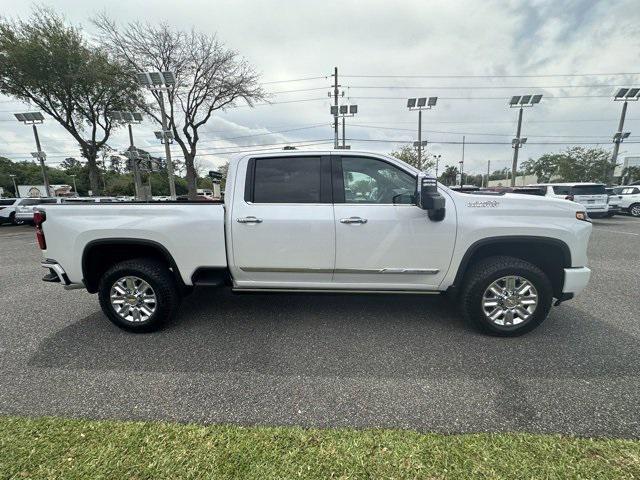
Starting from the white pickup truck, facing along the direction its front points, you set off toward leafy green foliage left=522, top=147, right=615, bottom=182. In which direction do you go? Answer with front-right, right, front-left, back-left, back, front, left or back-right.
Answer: front-left

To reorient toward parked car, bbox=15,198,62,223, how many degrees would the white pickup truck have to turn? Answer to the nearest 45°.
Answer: approximately 135° to its left

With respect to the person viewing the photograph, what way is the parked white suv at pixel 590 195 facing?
facing away from the viewer and to the left of the viewer

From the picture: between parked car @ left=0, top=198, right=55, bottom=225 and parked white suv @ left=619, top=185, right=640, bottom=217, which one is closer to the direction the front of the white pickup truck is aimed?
the parked white suv

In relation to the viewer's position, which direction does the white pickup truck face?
facing to the right of the viewer

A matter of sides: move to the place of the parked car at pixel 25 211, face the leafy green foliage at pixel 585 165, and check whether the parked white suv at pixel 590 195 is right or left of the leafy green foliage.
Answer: right

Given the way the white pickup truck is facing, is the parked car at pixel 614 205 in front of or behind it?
in front

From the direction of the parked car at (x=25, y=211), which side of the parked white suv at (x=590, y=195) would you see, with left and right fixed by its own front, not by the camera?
left

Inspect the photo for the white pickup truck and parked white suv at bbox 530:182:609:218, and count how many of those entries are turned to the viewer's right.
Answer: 1

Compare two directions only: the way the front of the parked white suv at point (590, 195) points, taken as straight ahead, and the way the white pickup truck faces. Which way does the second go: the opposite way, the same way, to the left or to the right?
to the right

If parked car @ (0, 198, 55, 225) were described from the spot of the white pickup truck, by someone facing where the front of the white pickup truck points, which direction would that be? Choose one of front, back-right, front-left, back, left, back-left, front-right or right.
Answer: back-left
